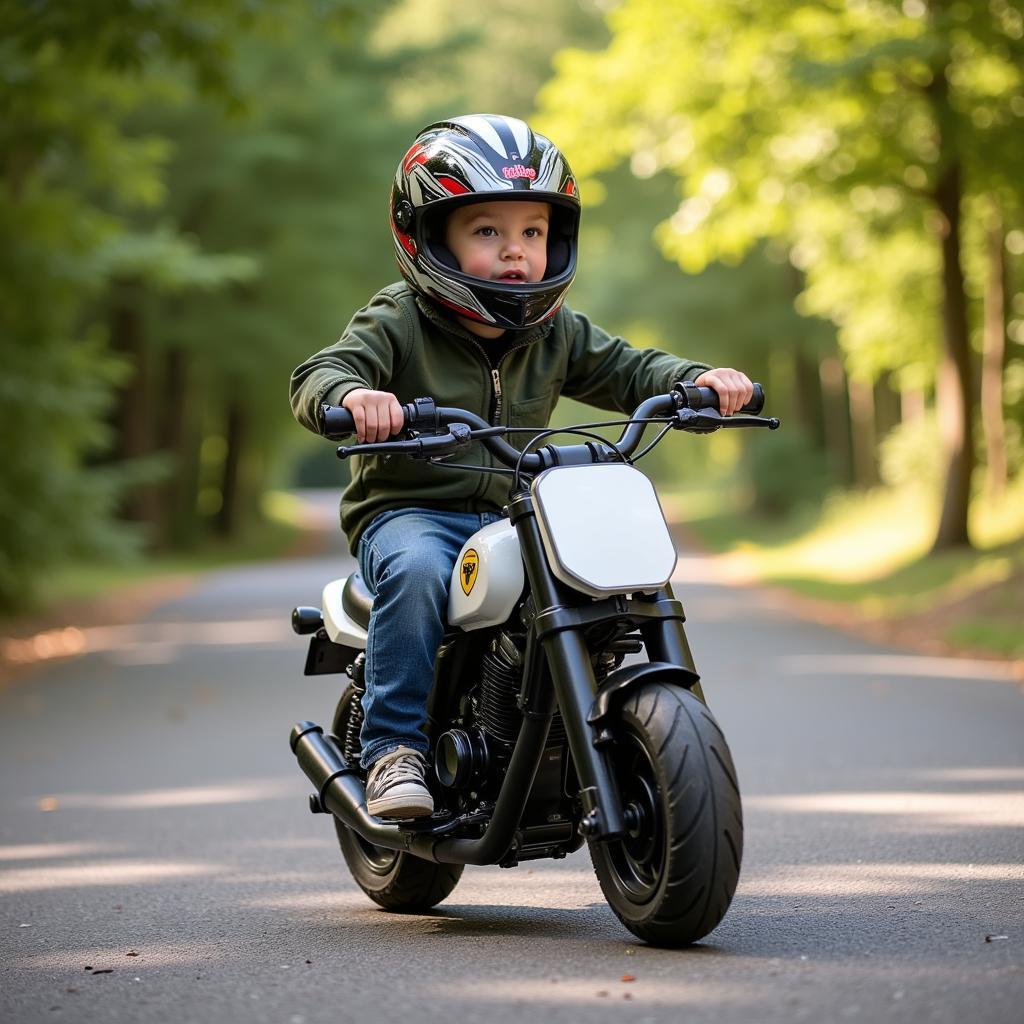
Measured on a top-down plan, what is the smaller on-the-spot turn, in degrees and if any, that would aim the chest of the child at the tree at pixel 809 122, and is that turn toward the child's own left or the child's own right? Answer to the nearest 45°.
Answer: approximately 135° to the child's own left

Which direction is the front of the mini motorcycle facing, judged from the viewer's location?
facing the viewer and to the right of the viewer

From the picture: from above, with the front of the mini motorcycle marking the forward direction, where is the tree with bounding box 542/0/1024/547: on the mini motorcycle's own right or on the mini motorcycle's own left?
on the mini motorcycle's own left
